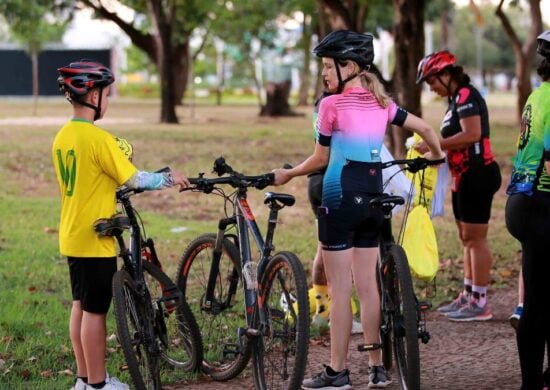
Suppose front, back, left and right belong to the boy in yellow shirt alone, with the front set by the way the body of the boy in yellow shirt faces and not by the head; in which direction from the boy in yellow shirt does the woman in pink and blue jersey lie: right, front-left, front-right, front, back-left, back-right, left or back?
front-right

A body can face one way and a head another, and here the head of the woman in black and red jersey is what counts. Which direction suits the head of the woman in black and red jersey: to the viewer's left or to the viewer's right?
to the viewer's left

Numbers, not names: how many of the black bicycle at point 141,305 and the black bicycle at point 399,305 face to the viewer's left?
0

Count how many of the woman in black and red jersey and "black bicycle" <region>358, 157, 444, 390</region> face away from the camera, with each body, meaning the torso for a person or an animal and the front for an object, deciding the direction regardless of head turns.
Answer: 1

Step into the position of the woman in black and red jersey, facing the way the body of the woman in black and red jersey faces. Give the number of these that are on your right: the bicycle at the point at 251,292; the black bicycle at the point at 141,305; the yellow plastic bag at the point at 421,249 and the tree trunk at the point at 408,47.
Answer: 1

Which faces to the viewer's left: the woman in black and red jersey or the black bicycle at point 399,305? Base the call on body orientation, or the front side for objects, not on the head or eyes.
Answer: the woman in black and red jersey

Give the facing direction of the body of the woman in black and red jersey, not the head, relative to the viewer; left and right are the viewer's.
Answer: facing to the left of the viewer

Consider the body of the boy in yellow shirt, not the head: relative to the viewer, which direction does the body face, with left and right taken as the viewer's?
facing away from the viewer and to the right of the viewer

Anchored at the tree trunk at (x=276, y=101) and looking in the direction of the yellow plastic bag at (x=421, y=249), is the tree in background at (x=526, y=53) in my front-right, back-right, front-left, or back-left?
front-left

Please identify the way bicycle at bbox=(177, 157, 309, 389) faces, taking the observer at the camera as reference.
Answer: facing away from the viewer and to the left of the viewer

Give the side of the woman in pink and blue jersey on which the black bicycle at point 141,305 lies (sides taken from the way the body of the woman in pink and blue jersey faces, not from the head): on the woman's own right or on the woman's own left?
on the woman's own left

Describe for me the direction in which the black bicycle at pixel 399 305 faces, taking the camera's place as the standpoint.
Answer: facing away from the viewer

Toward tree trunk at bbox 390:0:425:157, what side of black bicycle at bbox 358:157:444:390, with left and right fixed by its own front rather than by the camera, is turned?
front

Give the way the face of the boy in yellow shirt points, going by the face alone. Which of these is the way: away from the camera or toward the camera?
away from the camera

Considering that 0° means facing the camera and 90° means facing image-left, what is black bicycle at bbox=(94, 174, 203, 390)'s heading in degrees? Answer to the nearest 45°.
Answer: approximately 225°

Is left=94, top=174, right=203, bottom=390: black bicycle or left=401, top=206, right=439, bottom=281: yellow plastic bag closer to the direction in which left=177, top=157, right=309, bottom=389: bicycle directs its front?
the black bicycle
